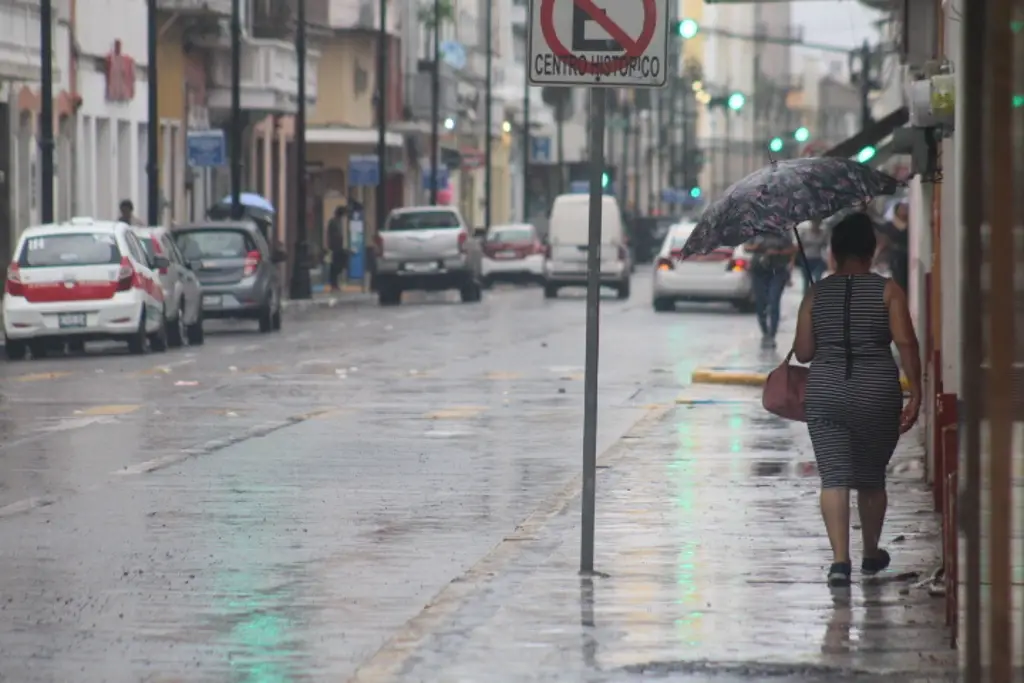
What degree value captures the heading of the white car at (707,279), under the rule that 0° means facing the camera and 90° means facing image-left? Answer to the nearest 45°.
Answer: approximately 180°

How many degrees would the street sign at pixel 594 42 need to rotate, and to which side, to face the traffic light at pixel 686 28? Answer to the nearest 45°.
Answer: approximately 180°

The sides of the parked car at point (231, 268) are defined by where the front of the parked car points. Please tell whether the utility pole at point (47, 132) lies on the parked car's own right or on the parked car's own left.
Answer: on the parked car's own left

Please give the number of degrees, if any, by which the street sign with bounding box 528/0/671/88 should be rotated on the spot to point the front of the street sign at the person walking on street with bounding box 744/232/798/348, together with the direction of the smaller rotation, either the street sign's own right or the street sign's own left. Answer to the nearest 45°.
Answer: approximately 180°

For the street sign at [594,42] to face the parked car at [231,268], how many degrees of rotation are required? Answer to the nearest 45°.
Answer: approximately 180°

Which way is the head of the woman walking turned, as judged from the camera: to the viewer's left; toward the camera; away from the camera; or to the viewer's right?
away from the camera

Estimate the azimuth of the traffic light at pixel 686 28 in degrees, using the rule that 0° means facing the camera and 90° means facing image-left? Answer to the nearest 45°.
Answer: approximately 0°

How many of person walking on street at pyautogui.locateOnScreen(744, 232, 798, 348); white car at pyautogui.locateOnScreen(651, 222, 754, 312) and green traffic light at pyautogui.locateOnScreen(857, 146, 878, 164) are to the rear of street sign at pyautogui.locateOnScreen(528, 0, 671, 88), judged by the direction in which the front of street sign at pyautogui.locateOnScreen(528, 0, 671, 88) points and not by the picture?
3

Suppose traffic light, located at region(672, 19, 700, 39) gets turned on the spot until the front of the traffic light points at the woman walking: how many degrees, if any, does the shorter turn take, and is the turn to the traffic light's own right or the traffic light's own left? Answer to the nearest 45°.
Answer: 0° — it already faces them

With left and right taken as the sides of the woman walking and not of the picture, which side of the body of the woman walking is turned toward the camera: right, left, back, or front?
back

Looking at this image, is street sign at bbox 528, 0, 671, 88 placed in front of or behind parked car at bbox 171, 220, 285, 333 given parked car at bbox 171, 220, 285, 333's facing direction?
behind

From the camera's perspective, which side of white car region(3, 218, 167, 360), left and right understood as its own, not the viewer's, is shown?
back
